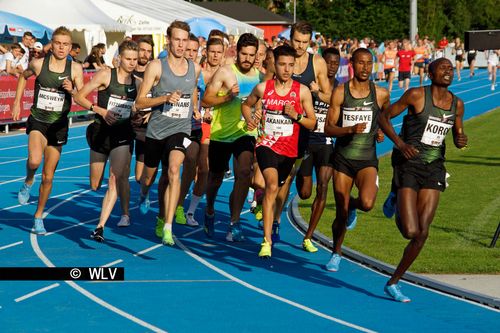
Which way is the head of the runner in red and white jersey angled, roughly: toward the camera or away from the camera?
toward the camera

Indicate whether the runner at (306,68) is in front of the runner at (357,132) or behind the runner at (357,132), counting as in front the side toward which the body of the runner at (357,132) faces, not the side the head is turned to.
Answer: behind

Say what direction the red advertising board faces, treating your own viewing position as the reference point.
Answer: facing the viewer

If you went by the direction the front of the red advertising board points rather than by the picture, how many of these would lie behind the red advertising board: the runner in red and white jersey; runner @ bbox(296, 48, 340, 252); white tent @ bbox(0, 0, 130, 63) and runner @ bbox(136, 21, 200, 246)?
1

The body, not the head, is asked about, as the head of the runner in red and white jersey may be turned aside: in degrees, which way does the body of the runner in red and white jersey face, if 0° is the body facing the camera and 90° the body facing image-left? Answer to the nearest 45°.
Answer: approximately 0°

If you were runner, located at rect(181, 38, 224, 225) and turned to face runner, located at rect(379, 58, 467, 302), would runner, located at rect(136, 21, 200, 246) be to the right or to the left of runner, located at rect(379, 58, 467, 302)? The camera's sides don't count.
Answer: right

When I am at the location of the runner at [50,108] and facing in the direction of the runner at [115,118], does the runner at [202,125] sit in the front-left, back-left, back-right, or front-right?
front-left

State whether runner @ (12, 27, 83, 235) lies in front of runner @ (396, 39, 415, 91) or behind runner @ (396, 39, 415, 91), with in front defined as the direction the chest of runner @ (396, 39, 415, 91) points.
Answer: in front

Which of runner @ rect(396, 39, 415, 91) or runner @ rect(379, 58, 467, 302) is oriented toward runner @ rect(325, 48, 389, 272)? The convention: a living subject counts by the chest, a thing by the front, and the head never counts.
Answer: runner @ rect(396, 39, 415, 91)

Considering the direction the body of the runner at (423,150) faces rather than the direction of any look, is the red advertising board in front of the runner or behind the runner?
behind

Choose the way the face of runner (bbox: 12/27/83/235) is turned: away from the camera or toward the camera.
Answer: toward the camera

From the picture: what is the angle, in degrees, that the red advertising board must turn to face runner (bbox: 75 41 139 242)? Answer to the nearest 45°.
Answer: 0° — it already faces them

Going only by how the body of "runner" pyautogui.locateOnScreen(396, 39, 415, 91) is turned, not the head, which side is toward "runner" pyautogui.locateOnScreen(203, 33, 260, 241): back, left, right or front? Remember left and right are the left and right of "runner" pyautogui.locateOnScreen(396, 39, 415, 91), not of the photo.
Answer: front

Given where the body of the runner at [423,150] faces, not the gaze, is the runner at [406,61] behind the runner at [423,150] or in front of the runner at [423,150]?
behind
